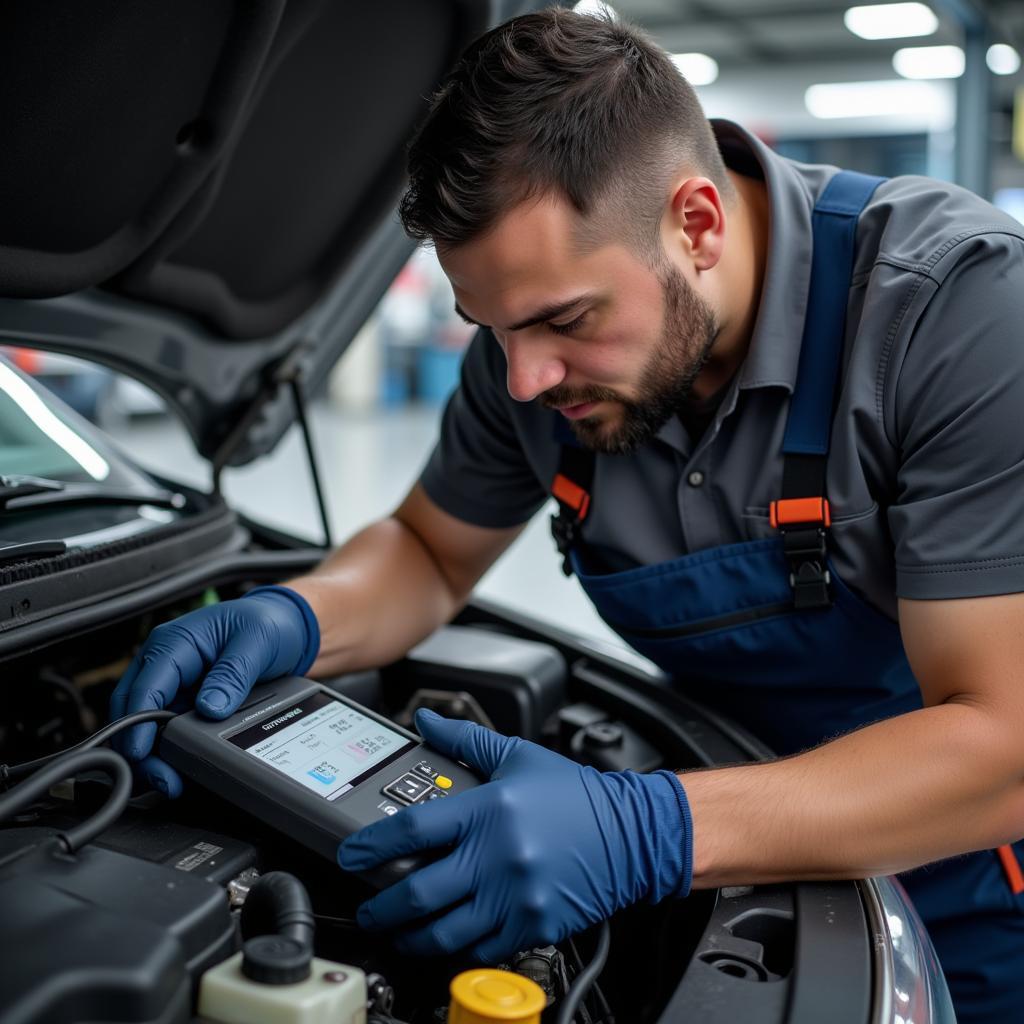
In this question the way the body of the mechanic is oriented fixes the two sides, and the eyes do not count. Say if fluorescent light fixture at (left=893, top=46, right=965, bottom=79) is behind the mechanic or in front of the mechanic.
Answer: behind

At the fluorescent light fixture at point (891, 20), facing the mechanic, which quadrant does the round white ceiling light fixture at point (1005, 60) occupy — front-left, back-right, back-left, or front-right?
back-left

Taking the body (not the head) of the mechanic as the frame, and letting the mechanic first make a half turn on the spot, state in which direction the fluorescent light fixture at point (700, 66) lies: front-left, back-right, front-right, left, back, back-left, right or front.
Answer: front-left

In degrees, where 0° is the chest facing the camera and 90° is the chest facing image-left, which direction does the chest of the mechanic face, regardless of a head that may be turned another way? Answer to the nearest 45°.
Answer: approximately 45°

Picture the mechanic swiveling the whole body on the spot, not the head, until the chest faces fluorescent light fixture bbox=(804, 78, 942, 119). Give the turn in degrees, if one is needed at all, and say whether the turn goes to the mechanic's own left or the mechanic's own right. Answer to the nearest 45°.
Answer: approximately 135° to the mechanic's own right

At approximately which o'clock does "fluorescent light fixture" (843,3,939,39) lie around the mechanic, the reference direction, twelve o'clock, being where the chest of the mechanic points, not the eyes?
The fluorescent light fixture is roughly at 5 o'clock from the mechanic.
